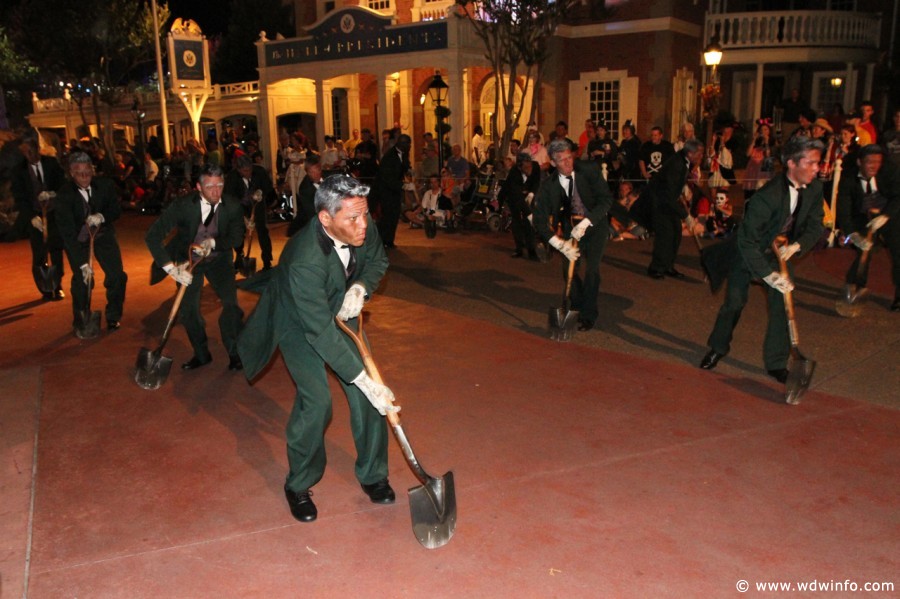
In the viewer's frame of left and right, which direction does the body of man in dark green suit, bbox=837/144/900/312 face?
facing the viewer

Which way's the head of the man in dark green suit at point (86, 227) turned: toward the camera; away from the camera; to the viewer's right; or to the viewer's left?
toward the camera

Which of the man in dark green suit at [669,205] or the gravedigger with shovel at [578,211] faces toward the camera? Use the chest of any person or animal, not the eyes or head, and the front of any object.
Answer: the gravedigger with shovel

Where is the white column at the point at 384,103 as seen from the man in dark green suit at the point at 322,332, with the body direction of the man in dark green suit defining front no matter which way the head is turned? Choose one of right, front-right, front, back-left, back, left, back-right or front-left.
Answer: back-left

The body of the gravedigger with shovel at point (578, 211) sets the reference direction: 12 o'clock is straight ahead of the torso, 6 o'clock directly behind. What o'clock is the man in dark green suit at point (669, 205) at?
The man in dark green suit is roughly at 7 o'clock from the gravedigger with shovel.

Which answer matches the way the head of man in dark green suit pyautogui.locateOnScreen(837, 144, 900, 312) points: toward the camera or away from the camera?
toward the camera

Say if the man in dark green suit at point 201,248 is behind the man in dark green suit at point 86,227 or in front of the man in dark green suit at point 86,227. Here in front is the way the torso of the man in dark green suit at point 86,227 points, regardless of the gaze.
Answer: in front

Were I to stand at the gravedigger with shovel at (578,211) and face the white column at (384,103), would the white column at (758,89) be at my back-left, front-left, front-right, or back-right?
front-right

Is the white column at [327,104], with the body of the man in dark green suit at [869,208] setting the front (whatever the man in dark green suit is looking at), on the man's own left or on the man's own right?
on the man's own right

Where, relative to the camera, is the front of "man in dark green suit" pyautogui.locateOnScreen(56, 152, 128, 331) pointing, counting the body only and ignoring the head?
toward the camera

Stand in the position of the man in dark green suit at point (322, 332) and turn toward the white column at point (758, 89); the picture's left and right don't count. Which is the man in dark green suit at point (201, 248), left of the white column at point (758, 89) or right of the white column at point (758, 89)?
left

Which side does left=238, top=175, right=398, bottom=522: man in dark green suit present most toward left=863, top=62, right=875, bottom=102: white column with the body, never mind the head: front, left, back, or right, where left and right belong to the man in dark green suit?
left

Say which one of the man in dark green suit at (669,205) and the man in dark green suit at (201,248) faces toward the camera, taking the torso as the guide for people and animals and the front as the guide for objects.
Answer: the man in dark green suit at (201,248)

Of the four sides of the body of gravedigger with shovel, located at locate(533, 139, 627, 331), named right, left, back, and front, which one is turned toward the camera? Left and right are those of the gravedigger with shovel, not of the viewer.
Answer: front
